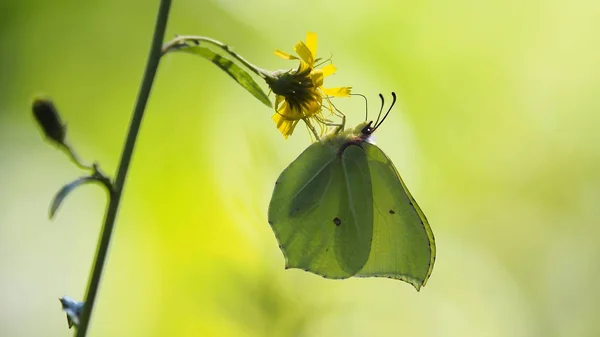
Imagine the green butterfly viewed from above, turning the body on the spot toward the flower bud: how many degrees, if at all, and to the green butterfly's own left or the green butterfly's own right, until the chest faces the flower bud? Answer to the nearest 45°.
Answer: approximately 135° to the green butterfly's own right

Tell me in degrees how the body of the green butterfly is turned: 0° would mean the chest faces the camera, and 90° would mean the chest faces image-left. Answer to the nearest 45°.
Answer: approximately 270°

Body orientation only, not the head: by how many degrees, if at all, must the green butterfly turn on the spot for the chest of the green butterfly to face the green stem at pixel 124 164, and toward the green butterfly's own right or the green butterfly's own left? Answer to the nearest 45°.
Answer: approximately 135° to the green butterfly's own right
